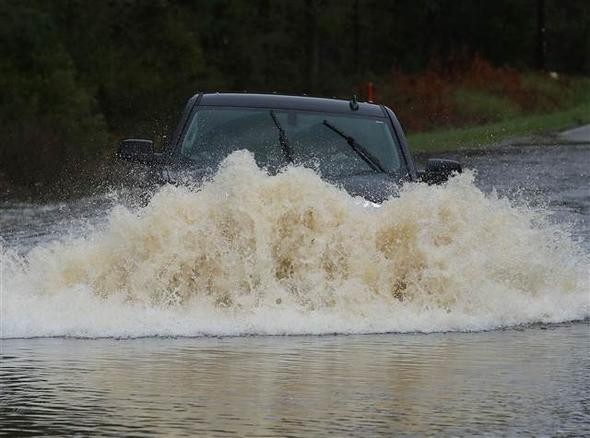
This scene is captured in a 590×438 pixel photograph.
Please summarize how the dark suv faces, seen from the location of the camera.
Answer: facing the viewer
